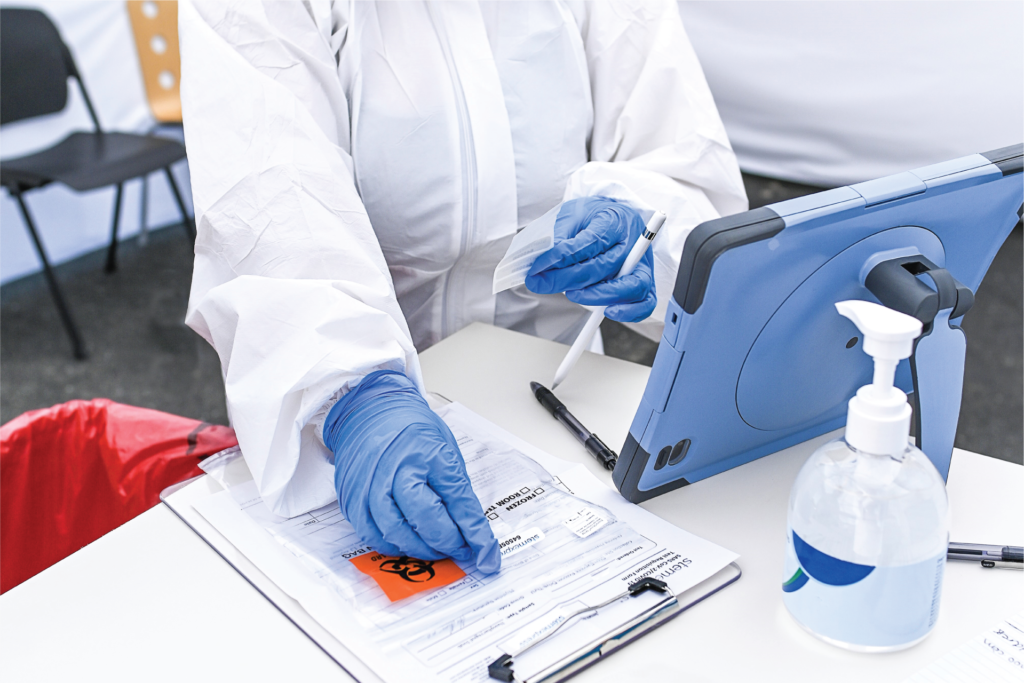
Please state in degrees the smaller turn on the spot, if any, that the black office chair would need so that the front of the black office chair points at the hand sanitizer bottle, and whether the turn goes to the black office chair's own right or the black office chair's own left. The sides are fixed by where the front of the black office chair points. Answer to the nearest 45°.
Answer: approximately 45° to the black office chair's own right

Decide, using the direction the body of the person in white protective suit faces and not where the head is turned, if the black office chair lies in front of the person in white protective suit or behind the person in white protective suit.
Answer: behind

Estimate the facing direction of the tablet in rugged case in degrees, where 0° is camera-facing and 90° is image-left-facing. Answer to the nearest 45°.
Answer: approximately 135°

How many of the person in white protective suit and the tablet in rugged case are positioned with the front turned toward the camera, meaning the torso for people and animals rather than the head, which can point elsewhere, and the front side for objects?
1

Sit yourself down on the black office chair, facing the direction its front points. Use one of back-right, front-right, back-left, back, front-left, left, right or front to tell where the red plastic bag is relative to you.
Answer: front-right

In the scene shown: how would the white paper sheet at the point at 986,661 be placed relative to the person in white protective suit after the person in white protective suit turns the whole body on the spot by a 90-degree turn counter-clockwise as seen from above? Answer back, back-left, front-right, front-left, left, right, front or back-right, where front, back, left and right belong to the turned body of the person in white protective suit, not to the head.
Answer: front-right

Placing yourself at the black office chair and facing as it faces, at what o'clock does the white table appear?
The white table is roughly at 1 o'clock from the black office chair.

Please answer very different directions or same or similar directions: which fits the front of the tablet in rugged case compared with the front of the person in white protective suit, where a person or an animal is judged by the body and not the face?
very different directions

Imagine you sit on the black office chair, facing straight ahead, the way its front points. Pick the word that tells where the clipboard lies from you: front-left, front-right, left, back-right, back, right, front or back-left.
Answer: front-right
